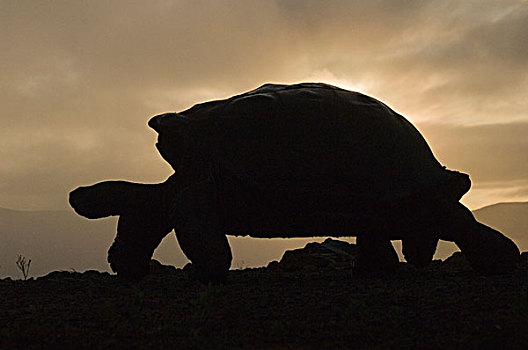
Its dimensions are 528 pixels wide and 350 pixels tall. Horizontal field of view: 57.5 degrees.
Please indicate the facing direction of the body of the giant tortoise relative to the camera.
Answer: to the viewer's left

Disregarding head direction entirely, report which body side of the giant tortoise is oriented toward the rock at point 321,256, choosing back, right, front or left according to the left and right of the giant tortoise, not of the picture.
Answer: right
